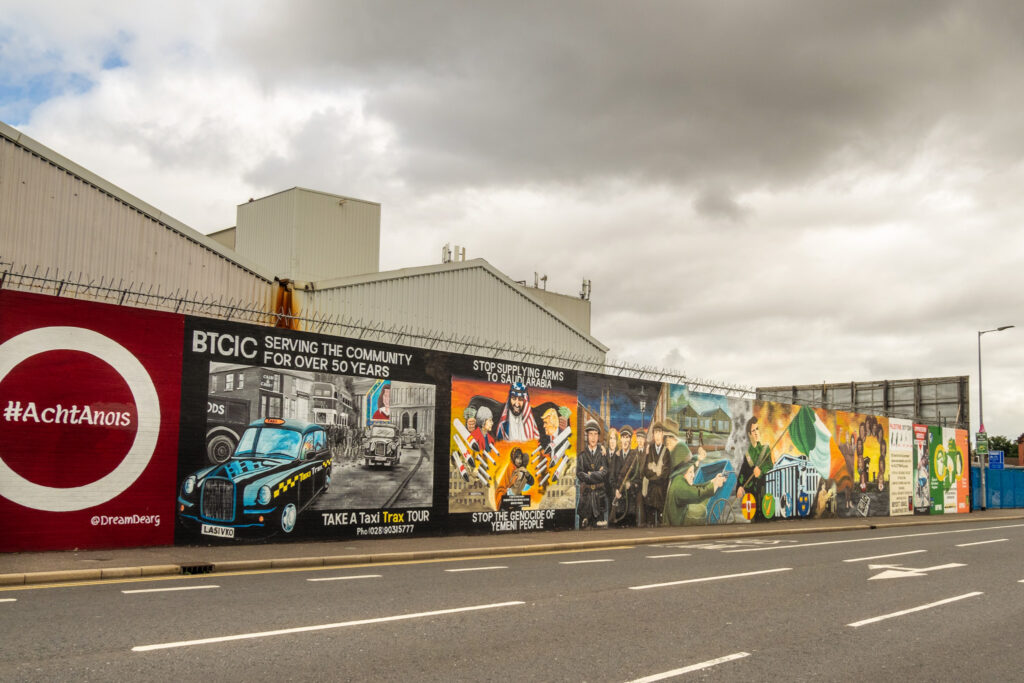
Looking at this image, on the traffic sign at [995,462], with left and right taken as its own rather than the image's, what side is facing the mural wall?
front

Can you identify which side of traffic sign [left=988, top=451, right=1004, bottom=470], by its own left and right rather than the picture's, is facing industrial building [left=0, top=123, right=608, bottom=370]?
front

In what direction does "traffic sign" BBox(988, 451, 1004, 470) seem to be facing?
toward the camera

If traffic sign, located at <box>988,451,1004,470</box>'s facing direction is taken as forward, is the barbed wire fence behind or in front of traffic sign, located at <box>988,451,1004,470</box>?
in front
